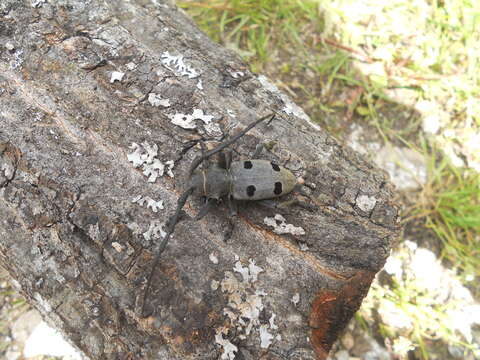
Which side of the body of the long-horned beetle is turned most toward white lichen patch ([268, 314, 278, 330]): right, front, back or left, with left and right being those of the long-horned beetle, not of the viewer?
left

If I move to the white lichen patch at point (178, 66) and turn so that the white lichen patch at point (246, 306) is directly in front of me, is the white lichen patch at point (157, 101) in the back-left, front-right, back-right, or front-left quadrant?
front-right

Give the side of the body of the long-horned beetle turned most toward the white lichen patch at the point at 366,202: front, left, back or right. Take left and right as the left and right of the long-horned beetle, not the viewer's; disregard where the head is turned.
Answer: back

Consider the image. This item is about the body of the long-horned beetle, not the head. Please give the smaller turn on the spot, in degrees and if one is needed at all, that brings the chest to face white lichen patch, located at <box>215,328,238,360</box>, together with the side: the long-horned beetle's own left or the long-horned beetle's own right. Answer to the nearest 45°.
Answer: approximately 90° to the long-horned beetle's own left

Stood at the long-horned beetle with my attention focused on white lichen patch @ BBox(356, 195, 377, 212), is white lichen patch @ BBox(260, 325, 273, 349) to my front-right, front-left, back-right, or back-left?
front-right

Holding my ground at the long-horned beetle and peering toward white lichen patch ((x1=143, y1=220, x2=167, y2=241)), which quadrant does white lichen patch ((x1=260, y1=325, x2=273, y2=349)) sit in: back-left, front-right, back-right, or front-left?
front-left

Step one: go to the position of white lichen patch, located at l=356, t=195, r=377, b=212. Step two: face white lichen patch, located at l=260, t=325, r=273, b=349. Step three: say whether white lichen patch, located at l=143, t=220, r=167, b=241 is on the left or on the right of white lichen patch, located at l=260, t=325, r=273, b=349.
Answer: right

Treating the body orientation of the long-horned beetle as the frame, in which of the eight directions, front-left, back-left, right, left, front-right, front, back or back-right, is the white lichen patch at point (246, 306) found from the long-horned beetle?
left

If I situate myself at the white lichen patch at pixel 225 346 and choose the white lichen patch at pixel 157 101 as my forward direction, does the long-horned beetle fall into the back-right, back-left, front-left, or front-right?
front-right

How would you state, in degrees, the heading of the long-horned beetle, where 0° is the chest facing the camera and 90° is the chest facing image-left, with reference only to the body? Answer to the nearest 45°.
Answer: approximately 90°
